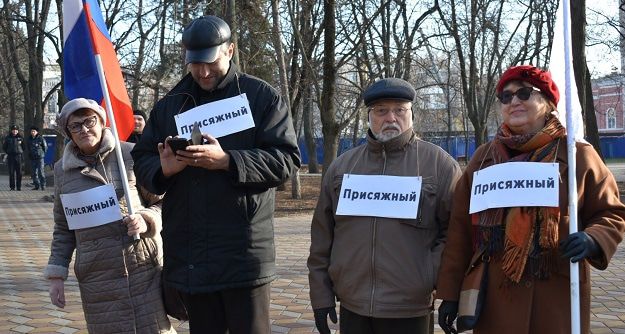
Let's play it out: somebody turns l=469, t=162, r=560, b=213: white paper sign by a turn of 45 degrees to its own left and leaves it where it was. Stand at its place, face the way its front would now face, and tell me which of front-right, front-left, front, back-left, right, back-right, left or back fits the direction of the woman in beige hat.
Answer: back-right

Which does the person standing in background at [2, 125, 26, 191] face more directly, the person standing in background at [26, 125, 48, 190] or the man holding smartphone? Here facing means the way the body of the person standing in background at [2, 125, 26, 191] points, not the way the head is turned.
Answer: the man holding smartphone

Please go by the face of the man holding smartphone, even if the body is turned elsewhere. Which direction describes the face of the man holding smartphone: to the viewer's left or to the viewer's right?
to the viewer's left

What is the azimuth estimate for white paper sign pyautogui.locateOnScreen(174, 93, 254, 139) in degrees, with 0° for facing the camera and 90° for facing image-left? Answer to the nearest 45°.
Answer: approximately 0°

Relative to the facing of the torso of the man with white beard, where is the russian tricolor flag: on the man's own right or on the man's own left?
on the man's own right

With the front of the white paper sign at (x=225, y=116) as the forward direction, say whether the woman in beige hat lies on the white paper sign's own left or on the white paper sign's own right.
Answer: on the white paper sign's own right

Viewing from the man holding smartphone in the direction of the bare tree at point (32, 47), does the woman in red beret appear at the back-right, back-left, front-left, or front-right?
back-right

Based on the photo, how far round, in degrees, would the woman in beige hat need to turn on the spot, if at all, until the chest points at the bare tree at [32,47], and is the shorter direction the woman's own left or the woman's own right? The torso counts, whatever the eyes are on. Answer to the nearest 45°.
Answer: approximately 180°

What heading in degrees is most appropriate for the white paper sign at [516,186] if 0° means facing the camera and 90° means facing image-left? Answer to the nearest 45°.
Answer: approximately 0°
